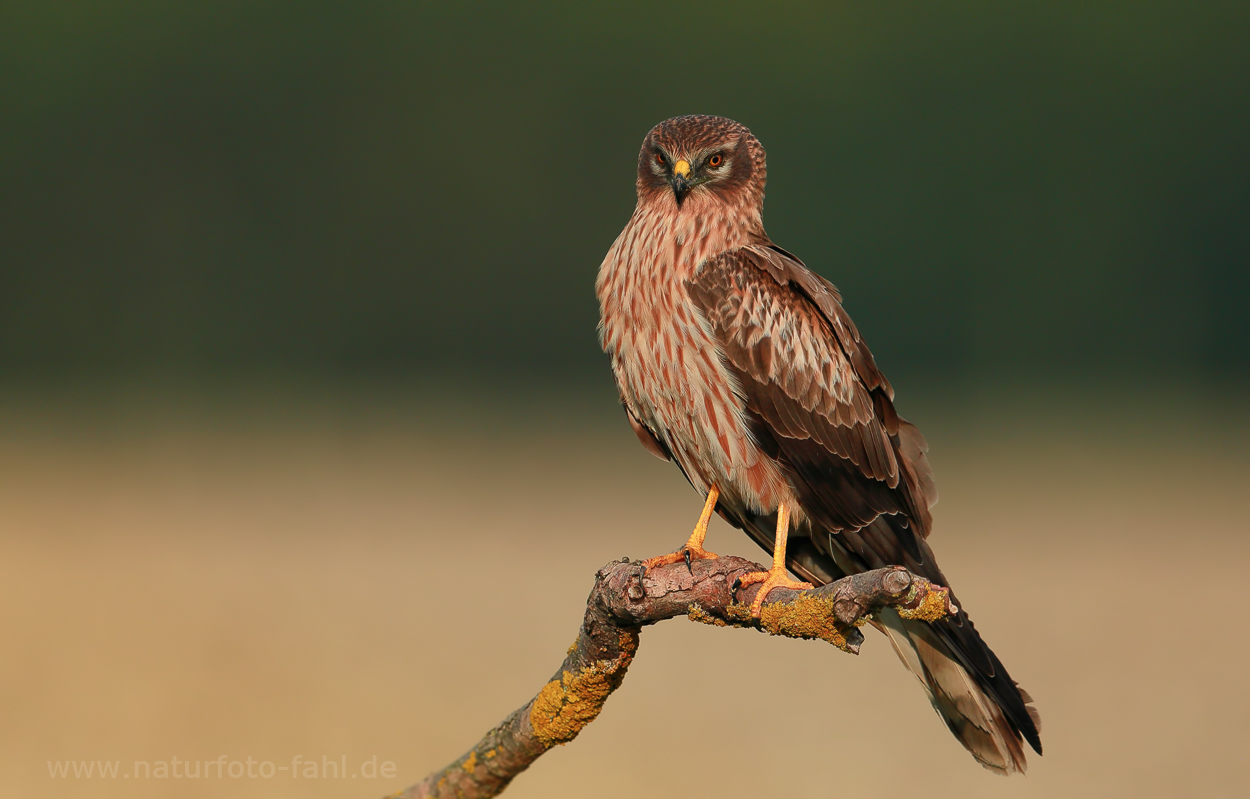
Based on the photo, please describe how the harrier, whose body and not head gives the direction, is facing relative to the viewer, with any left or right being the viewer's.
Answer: facing the viewer and to the left of the viewer
